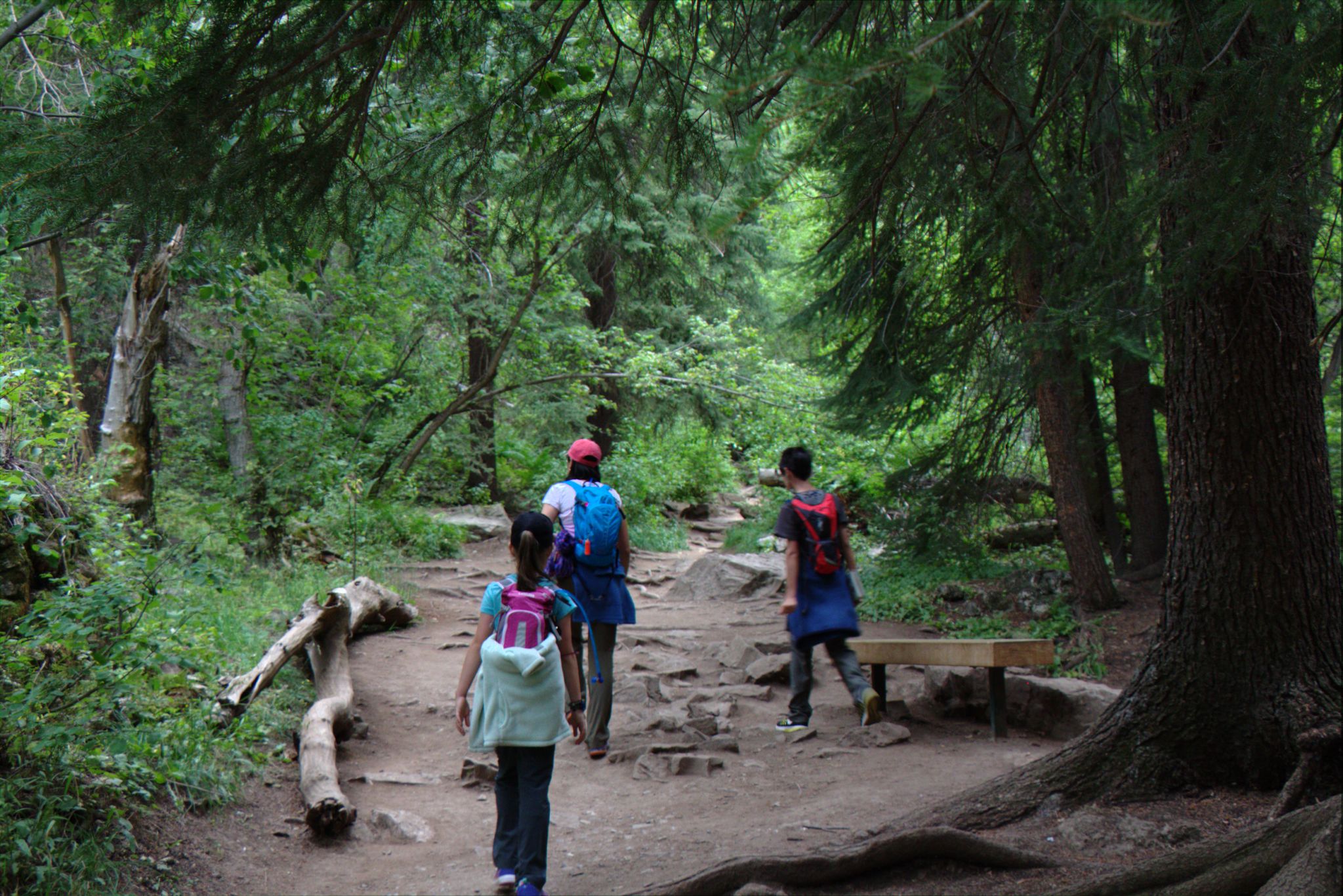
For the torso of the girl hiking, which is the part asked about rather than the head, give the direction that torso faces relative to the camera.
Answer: away from the camera

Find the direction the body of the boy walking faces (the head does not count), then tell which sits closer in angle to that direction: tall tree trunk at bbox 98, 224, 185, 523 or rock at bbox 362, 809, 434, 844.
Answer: the tall tree trunk

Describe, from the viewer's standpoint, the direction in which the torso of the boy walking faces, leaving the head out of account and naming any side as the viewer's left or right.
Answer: facing away from the viewer and to the left of the viewer

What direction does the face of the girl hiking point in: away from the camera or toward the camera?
away from the camera

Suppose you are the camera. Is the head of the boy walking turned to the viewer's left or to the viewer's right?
to the viewer's left

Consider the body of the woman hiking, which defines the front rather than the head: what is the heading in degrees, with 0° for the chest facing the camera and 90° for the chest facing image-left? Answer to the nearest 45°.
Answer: approximately 135°

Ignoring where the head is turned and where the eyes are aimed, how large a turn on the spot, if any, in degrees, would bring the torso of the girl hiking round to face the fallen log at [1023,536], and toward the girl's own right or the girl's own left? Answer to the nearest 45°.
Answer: approximately 45° to the girl's own right
